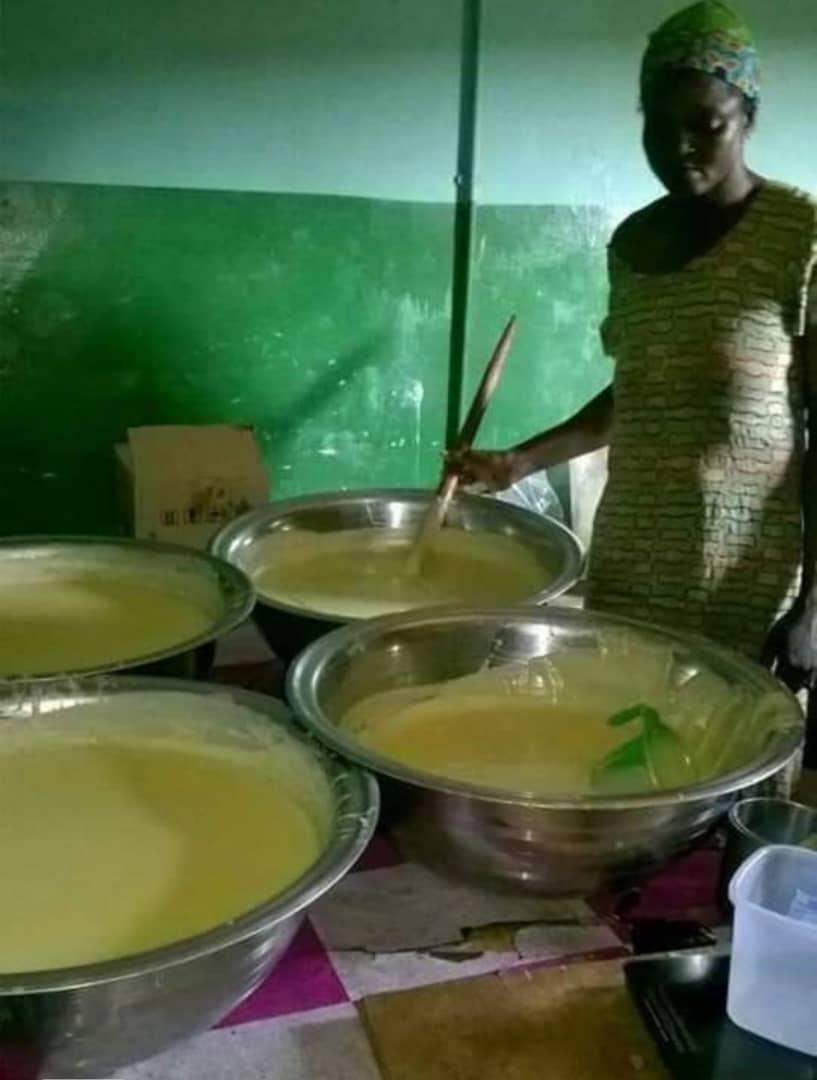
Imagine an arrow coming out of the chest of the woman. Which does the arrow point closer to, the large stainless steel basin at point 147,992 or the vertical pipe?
the large stainless steel basin

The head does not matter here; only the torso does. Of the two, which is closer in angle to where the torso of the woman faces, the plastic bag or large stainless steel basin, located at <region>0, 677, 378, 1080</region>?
the large stainless steel basin

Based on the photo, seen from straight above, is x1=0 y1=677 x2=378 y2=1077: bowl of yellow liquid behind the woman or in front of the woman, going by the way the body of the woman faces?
in front

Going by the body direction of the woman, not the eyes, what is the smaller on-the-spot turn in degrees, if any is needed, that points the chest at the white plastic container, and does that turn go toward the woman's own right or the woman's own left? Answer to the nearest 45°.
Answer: approximately 45° to the woman's own left

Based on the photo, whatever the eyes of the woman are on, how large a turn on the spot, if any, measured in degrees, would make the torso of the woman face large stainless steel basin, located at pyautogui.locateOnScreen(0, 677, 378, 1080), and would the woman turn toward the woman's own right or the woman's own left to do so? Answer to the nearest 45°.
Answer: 0° — they already face it

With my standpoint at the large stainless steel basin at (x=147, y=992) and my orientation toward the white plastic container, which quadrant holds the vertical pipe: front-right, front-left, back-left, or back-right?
front-left

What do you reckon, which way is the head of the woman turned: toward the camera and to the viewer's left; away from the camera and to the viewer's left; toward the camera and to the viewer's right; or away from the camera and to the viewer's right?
toward the camera and to the viewer's left

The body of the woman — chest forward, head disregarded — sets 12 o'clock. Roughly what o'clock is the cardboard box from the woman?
The cardboard box is roughly at 2 o'clock from the woman.

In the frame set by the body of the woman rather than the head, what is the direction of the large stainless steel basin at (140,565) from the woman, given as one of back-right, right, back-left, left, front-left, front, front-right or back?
front-right

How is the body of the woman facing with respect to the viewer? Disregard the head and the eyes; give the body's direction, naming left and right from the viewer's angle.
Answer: facing the viewer and to the left of the viewer
